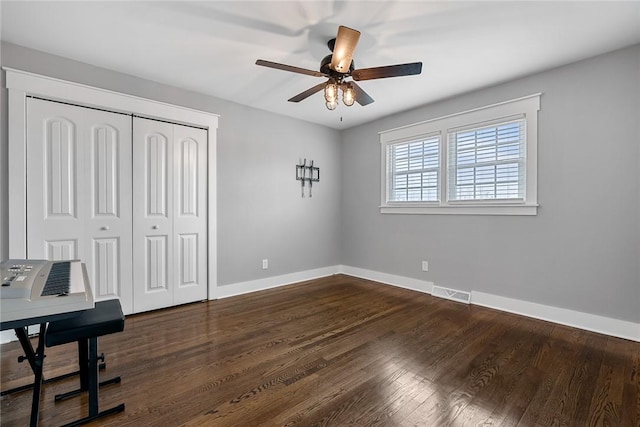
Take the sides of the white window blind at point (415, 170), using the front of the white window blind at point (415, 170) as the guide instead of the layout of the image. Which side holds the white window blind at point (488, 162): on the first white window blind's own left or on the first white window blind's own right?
on the first white window blind's own left

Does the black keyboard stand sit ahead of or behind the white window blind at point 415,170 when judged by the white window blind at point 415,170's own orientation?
ahead

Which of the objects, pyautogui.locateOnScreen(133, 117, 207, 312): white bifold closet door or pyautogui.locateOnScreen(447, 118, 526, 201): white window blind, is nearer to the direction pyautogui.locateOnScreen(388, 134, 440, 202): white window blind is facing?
the white bifold closet door

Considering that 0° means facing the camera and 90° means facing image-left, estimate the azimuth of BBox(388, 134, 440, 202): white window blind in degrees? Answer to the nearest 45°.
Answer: approximately 45°

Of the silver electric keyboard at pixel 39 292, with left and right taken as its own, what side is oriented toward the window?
front

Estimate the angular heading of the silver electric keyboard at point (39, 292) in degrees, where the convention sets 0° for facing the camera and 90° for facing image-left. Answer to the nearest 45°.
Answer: approximately 270°

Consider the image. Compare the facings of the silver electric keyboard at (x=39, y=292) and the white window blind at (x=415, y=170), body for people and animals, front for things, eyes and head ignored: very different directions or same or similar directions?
very different directions

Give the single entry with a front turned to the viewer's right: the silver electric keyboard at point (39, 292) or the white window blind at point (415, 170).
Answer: the silver electric keyboard

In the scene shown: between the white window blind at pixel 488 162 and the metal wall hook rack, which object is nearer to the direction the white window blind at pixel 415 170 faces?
the metal wall hook rack

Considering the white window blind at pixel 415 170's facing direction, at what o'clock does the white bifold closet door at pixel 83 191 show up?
The white bifold closet door is roughly at 12 o'clock from the white window blind.

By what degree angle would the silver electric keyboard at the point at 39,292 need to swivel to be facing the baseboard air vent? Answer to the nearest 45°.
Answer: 0° — it already faces it

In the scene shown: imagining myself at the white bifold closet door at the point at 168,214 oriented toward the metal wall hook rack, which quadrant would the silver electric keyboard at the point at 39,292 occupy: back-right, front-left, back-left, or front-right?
back-right

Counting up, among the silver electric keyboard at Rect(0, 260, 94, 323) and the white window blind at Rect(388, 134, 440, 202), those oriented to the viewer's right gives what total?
1
